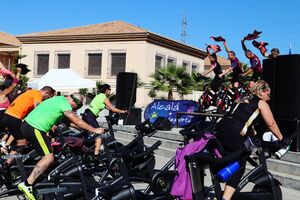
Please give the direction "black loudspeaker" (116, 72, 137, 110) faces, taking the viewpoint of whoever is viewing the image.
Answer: facing the viewer and to the left of the viewer

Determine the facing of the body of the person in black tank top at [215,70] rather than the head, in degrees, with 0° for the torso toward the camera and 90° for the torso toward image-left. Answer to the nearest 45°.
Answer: approximately 90°

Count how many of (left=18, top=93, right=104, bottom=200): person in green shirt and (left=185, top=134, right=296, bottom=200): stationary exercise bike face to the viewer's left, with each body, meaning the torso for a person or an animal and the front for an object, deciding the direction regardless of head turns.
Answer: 0

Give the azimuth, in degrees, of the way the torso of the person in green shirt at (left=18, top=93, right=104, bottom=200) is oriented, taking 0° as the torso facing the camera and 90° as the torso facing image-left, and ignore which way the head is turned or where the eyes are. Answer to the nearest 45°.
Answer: approximately 270°

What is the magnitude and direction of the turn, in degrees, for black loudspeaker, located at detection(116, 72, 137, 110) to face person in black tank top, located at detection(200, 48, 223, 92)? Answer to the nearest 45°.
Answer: approximately 90° to its left

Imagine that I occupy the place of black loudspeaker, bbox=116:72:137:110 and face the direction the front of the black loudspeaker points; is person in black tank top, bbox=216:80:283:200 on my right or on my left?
on my left

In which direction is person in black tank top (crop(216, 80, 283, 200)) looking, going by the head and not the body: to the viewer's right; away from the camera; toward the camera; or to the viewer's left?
to the viewer's right

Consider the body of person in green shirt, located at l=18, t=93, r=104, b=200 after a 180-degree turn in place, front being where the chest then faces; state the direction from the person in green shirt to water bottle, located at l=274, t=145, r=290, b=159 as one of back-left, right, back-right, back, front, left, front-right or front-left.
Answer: back-left

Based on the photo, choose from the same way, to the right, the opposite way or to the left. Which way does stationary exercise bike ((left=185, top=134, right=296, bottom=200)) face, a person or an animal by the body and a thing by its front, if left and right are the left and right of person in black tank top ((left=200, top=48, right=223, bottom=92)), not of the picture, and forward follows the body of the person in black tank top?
the opposite way

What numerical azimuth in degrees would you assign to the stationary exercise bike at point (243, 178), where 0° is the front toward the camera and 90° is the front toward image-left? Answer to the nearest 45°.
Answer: approximately 270°

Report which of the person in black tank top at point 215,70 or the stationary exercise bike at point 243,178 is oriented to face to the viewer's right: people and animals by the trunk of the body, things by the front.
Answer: the stationary exercise bike

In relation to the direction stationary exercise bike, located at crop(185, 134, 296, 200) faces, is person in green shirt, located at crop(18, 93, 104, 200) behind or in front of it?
behind
